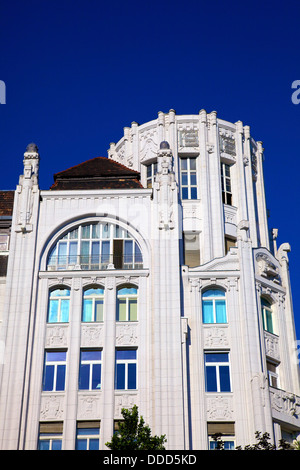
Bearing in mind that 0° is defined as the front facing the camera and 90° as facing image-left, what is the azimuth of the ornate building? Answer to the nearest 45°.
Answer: approximately 0°
